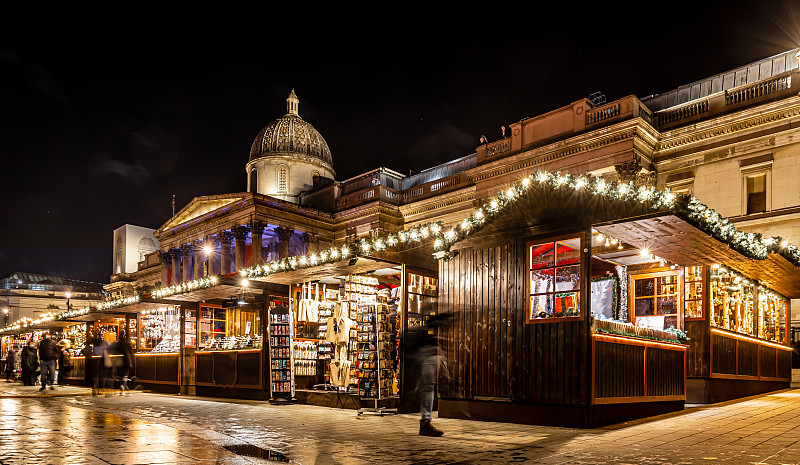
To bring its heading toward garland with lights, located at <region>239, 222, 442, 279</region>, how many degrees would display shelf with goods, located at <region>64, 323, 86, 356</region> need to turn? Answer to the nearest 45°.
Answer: approximately 45° to its left

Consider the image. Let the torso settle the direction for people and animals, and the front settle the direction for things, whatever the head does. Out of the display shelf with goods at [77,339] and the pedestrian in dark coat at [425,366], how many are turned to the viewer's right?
1

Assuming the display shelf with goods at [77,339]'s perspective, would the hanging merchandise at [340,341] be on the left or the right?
on its left

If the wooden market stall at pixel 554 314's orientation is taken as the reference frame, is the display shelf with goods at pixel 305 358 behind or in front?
behind

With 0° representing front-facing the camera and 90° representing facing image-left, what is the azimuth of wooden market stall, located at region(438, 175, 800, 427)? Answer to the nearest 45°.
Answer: approximately 315°

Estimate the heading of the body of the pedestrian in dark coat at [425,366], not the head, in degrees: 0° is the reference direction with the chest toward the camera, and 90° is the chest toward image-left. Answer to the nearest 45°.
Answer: approximately 270°

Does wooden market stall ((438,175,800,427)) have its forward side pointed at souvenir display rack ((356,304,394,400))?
no

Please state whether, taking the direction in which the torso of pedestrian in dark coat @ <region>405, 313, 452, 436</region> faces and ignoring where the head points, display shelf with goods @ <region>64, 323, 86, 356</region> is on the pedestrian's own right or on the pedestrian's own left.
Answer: on the pedestrian's own left

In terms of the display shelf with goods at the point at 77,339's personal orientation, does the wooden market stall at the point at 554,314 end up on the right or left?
on its left
